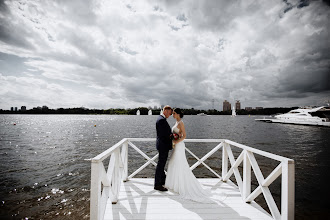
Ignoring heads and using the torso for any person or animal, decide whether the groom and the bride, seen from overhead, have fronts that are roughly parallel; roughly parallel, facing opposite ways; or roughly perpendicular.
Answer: roughly parallel, facing opposite ways

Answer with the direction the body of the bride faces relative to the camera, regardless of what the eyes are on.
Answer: to the viewer's left

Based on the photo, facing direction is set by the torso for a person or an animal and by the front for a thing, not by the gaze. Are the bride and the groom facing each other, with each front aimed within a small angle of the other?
yes

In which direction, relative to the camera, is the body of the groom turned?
to the viewer's right

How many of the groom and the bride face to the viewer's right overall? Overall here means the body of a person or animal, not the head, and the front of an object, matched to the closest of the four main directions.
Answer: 1
